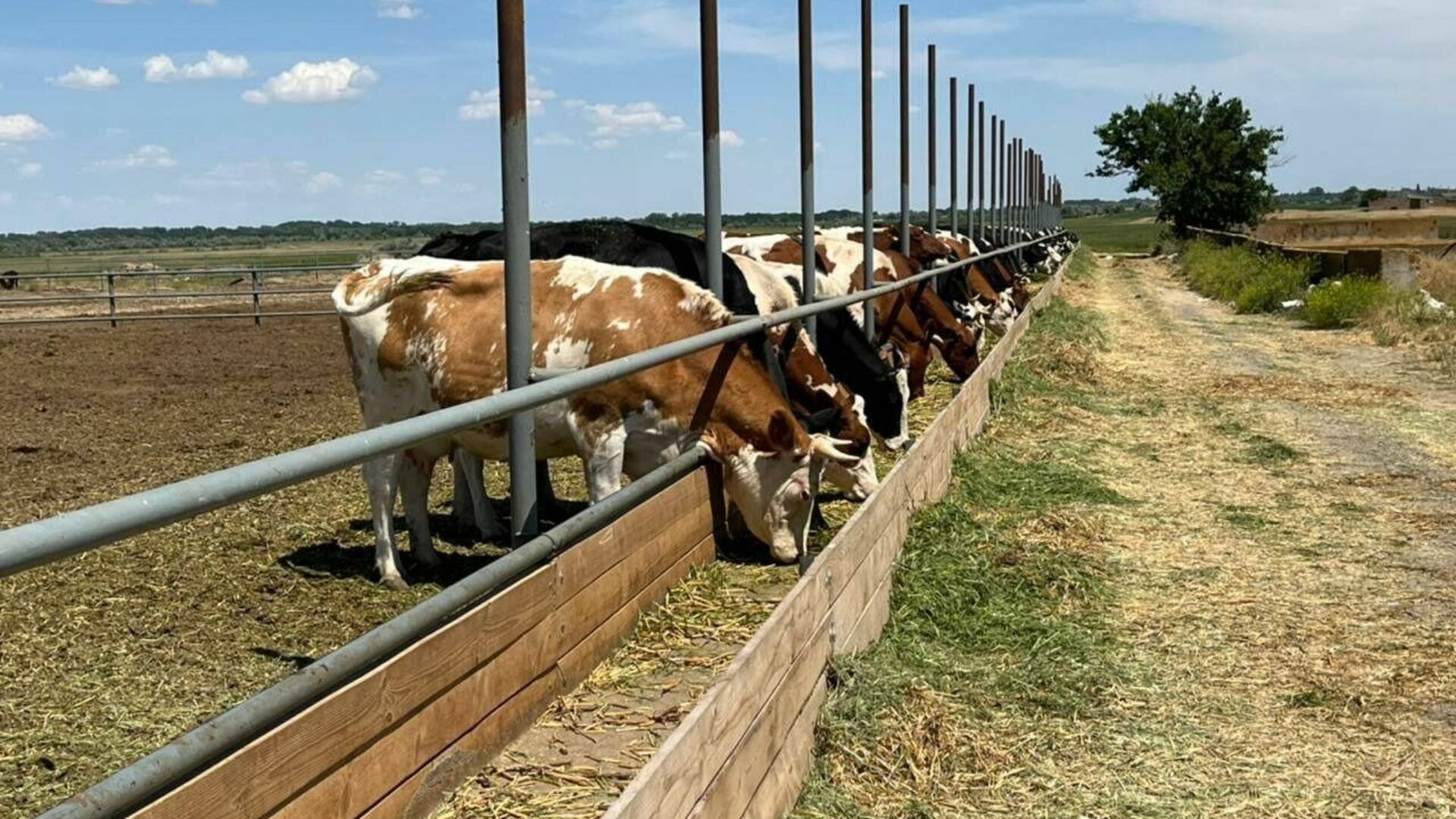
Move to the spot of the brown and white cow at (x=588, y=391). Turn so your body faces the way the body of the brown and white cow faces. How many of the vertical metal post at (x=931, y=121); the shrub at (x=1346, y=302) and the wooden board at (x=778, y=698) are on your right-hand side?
1

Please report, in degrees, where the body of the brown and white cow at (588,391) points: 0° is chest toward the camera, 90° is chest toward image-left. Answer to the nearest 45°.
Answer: approximately 270°

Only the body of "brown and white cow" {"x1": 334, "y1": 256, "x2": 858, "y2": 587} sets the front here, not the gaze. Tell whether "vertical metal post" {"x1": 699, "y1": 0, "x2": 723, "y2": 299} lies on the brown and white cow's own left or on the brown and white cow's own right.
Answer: on the brown and white cow's own left

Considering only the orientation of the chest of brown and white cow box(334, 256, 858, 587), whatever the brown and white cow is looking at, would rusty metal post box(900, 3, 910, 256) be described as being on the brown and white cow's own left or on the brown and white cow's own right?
on the brown and white cow's own left
